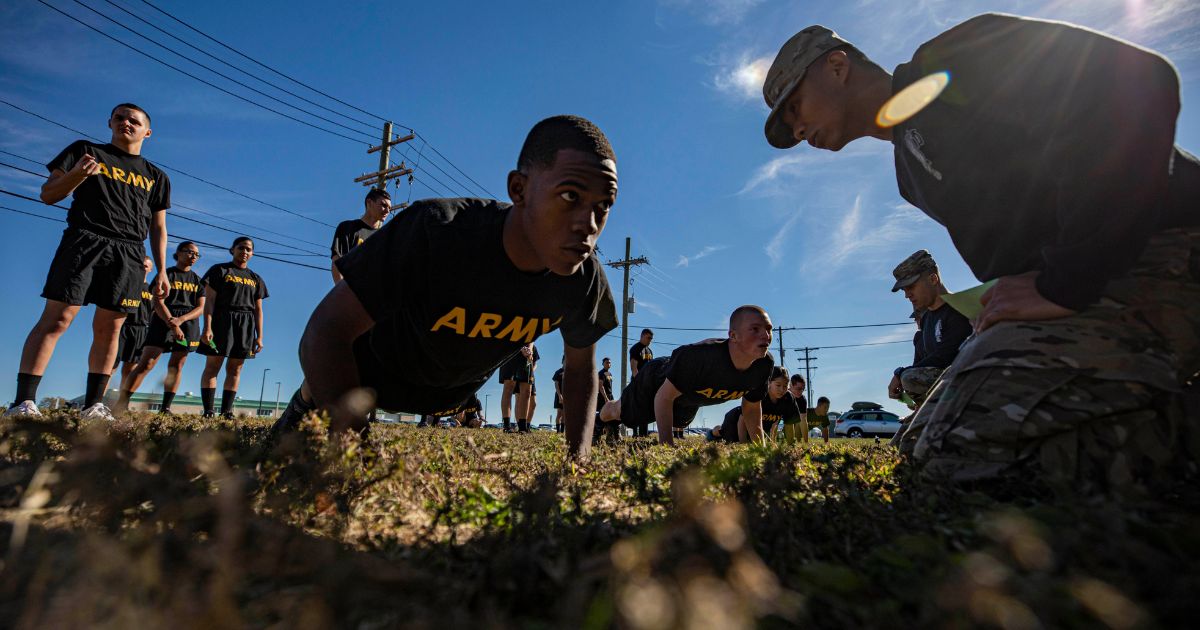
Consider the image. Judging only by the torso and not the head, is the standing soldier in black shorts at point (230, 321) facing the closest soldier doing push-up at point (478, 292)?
yes

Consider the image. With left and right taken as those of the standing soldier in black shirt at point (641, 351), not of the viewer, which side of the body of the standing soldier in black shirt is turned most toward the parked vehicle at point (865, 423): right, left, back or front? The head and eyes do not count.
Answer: left

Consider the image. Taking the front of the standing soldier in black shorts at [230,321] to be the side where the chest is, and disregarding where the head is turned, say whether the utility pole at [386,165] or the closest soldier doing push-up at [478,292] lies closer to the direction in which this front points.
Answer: the closest soldier doing push-up

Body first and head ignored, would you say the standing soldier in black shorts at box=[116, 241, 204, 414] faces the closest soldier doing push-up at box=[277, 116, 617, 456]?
yes

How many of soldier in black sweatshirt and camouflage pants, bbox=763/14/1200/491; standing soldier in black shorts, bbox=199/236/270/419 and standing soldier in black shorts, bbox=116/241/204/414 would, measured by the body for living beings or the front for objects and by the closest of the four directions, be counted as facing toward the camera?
2

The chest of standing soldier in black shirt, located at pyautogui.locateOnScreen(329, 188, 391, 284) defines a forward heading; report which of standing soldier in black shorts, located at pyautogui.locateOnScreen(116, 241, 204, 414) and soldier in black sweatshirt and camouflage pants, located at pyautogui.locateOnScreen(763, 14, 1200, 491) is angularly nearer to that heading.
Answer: the soldier in black sweatshirt and camouflage pants

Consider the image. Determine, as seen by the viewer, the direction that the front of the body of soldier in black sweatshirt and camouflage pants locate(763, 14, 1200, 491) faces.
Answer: to the viewer's left

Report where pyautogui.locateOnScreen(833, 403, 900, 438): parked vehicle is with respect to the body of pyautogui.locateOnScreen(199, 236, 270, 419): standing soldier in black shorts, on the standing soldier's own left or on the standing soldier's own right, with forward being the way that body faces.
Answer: on the standing soldier's own left
